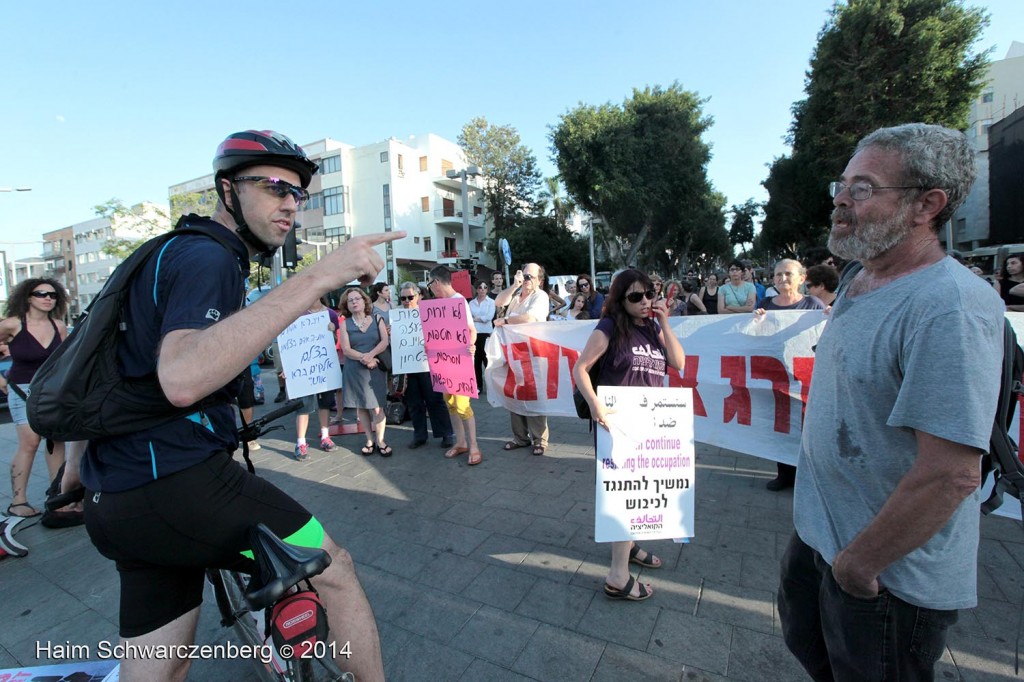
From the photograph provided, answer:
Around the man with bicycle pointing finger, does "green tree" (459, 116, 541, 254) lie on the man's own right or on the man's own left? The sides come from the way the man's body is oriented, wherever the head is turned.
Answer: on the man's own left

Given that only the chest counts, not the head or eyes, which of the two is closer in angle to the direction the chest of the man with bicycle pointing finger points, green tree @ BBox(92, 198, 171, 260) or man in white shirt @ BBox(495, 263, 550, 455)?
the man in white shirt

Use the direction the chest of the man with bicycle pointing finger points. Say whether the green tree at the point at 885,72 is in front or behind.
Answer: in front

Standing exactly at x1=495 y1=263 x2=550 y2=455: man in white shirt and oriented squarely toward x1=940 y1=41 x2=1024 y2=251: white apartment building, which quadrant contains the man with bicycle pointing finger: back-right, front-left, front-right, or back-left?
back-right

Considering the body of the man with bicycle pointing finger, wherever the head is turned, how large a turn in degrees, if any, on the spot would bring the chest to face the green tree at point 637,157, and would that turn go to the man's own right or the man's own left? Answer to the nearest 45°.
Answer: approximately 45° to the man's own left

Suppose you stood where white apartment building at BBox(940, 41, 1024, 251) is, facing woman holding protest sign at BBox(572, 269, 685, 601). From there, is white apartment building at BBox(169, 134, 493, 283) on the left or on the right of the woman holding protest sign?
right

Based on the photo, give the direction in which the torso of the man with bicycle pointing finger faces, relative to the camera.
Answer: to the viewer's right

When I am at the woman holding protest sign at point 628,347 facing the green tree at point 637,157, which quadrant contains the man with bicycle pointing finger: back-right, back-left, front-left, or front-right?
back-left

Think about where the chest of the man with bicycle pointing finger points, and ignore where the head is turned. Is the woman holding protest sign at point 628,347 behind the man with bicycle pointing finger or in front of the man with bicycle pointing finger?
in front
